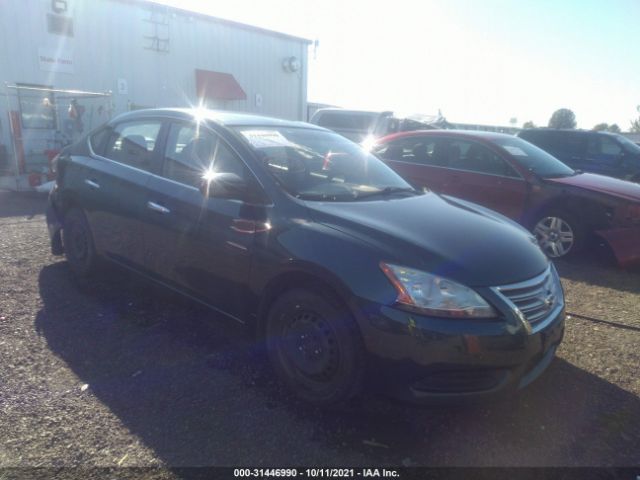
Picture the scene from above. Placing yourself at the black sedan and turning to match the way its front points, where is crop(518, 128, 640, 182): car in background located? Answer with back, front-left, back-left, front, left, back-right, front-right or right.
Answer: left

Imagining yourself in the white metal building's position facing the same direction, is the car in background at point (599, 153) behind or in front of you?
in front

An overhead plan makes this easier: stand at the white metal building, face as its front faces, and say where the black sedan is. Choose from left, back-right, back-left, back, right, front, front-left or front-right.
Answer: front-right

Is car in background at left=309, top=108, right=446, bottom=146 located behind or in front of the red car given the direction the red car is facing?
behind

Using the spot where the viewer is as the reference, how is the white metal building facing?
facing the viewer and to the right of the viewer

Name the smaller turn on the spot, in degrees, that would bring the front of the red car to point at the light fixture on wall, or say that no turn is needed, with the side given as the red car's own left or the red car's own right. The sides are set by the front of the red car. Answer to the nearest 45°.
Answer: approximately 180°
